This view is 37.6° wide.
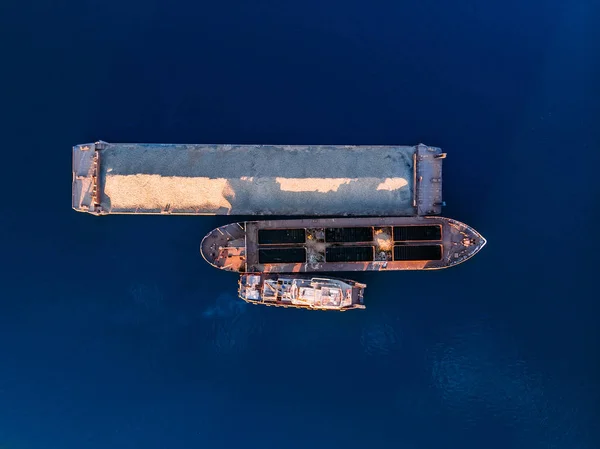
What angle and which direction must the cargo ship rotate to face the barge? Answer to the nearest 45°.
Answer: approximately 180°

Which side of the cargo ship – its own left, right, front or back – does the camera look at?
right
